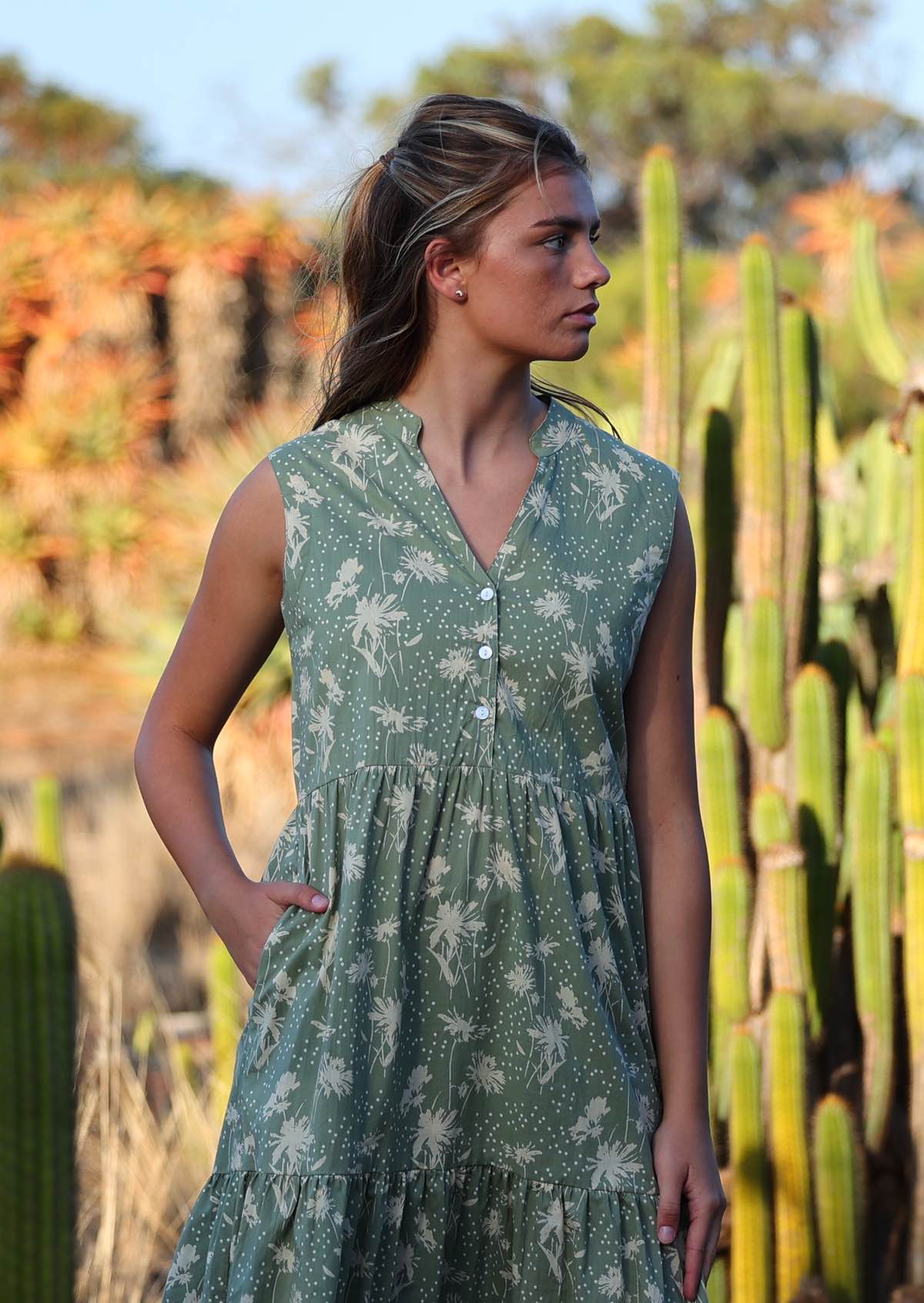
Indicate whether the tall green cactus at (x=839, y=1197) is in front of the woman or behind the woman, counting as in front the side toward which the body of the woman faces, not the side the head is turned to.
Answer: behind

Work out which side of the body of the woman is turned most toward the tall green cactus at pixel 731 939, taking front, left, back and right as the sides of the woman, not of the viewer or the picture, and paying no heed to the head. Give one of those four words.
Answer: back

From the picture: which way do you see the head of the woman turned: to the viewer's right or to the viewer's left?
to the viewer's right

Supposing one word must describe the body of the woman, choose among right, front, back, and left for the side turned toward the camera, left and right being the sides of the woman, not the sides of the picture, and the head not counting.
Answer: front

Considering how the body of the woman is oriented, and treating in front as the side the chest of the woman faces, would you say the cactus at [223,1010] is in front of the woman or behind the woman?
behind

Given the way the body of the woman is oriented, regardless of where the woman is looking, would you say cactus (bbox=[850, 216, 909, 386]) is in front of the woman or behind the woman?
behind

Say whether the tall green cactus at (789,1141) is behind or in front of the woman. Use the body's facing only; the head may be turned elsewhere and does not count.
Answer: behind

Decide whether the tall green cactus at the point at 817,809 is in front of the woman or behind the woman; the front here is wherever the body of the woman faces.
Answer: behind

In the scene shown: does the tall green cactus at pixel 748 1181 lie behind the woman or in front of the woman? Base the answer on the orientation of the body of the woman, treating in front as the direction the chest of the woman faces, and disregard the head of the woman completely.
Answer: behind

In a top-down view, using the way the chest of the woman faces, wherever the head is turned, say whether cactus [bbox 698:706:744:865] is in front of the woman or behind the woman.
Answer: behind

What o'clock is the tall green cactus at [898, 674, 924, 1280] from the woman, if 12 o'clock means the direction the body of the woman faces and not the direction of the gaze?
The tall green cactus is roughly at 7 o'clock from the woman.
